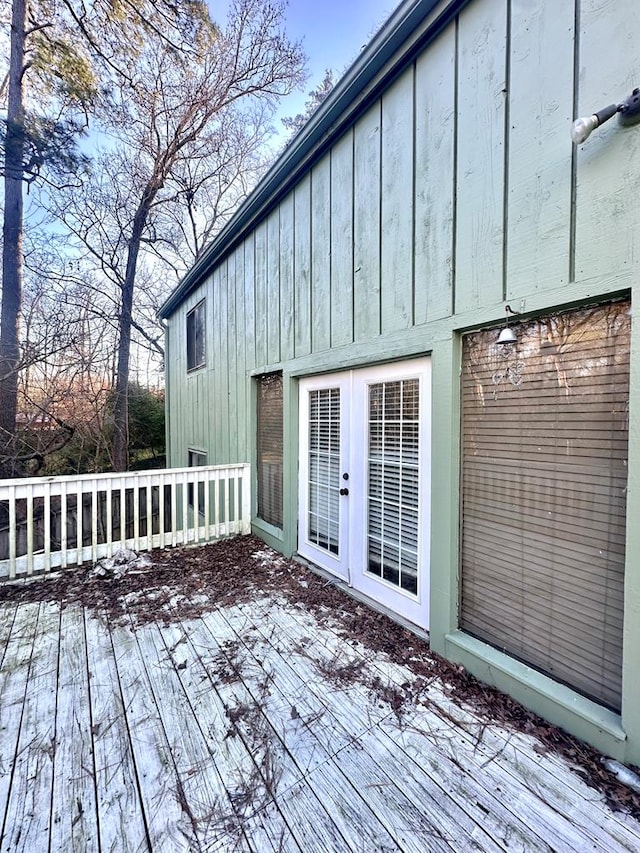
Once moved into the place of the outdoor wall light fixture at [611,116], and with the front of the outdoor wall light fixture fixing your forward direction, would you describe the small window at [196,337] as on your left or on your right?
on your right

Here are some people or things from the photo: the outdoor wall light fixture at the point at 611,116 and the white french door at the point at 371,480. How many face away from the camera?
0

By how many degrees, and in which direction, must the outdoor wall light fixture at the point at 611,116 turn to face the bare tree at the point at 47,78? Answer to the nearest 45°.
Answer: approximately 45° to its right

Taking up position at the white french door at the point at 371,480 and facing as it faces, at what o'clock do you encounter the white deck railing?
The white deck railing is roughly at 2 o'clock from the white french door.

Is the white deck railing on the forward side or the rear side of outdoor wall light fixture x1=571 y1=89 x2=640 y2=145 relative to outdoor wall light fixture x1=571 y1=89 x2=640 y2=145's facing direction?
on the forward side

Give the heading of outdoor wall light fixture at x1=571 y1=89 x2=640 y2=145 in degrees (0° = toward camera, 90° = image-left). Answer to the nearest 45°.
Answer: approximately 45°

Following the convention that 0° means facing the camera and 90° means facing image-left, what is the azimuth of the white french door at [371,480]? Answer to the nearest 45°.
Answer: approximately 45°

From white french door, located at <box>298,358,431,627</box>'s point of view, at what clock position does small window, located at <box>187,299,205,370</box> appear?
The small window is roughly at 3 o'clock from the white french door.

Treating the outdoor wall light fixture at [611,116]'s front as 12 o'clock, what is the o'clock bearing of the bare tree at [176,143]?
The bare tree is roughly at 2 o'clock from the outdoor wall light fixture.
